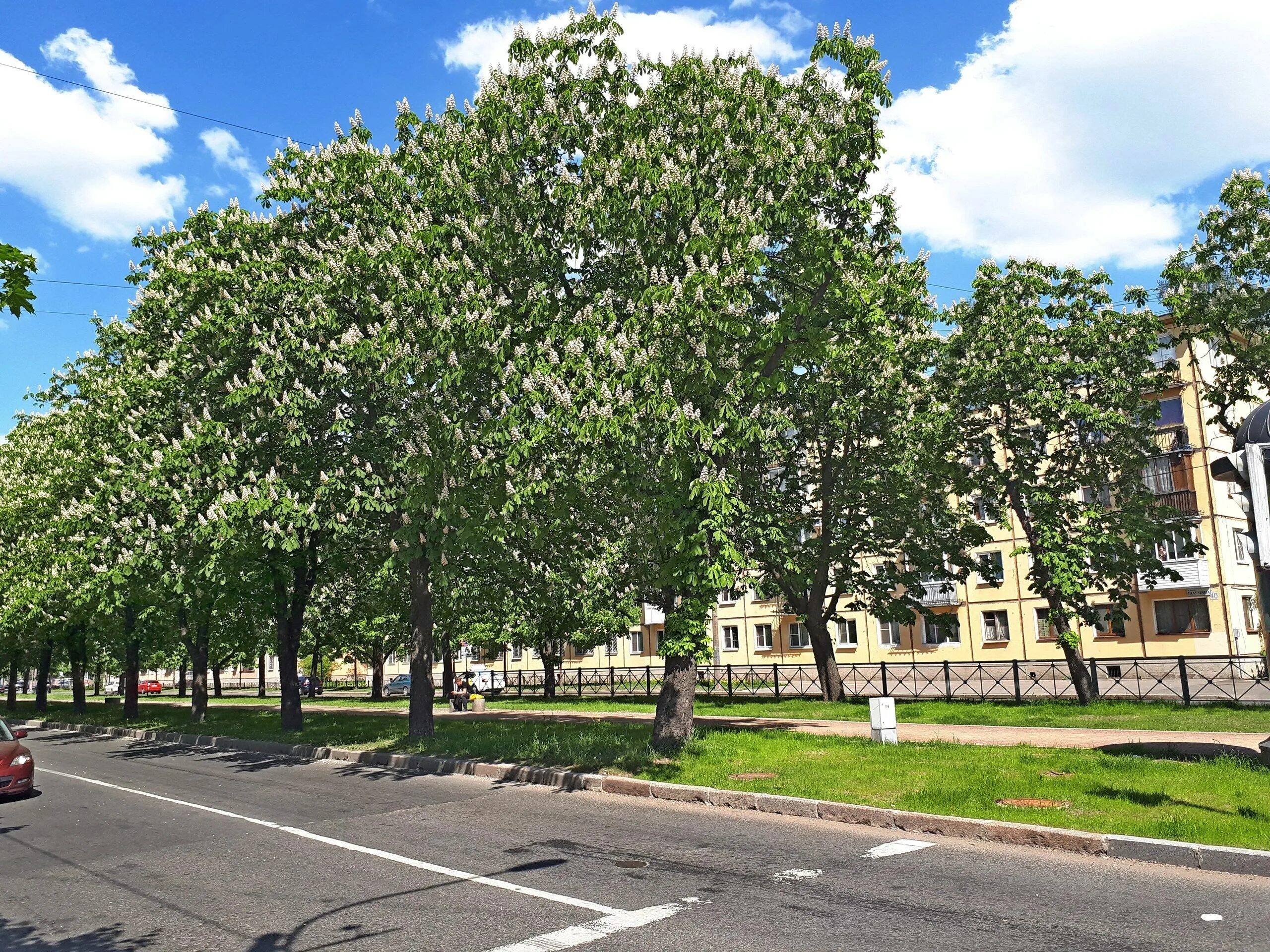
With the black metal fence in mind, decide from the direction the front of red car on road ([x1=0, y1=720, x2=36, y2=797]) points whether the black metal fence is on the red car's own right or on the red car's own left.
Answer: on the red car's own left

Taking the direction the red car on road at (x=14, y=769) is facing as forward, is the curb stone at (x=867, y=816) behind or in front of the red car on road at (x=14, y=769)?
in front

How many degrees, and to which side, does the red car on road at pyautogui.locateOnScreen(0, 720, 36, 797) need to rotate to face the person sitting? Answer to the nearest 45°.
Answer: approximately 90° to its left

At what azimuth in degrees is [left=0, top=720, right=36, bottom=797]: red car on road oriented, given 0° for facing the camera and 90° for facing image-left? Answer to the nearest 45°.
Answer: approximately 315°

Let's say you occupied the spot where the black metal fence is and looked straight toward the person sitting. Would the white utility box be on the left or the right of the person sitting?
left
